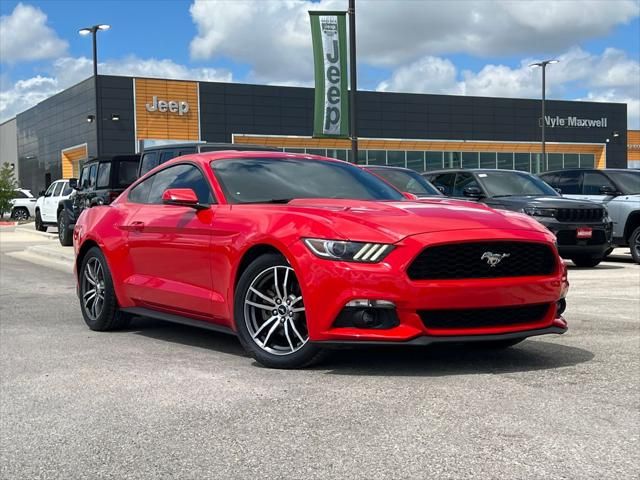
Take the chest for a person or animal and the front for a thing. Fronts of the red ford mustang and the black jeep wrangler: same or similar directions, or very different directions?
very different directions

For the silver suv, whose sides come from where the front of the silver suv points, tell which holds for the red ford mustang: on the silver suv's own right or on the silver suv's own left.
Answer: on the silver suv's own right

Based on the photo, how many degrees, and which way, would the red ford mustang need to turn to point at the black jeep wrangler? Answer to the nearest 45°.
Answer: approximately 135° to its left

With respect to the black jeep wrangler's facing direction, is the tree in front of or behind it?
in front

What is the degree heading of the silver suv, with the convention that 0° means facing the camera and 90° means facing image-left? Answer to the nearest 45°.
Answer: approximately 315°

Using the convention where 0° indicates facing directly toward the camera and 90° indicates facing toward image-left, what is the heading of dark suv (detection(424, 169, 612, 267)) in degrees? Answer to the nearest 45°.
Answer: approximately 315°

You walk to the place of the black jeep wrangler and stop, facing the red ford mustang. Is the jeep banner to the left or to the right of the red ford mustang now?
left

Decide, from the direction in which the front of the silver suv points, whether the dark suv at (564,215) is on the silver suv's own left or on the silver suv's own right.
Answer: on the silver suv's own right

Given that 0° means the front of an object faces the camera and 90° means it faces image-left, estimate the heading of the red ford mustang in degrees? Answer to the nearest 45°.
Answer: approximately 315°

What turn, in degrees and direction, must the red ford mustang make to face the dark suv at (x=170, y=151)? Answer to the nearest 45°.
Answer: approximately 135° to its left

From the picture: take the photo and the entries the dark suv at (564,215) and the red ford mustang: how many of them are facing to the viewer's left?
0
